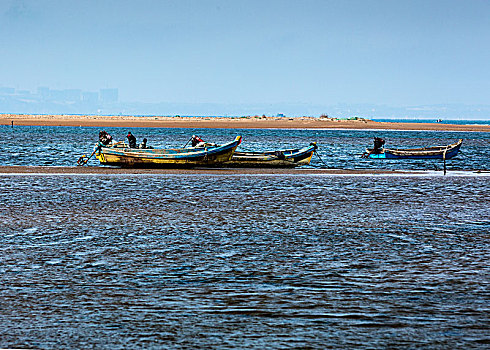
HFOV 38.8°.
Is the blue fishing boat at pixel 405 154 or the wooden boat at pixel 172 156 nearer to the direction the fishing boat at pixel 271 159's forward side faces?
the blue fishing boat

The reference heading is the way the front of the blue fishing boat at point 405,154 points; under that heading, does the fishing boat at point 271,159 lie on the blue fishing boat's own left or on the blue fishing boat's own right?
on the blue fishing boat's own right

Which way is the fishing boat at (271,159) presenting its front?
to the viewer's right

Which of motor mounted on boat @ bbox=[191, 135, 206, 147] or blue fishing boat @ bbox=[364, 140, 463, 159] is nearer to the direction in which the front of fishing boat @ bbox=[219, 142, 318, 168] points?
the blue fishing boat

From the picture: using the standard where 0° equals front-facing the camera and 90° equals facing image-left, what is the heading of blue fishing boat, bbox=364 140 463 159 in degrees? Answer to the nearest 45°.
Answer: approximately 270°

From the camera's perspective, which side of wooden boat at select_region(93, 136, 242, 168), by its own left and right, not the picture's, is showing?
right

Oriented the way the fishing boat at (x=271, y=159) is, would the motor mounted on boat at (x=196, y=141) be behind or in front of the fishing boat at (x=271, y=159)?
behind

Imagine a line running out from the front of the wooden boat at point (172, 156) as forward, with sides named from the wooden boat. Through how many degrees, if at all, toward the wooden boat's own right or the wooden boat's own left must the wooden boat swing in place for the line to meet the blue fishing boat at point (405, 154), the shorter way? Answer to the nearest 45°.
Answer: approximately 45° to the wooden boat's own left

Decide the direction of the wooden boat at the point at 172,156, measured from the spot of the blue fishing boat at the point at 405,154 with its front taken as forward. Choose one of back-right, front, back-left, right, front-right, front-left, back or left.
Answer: back-right

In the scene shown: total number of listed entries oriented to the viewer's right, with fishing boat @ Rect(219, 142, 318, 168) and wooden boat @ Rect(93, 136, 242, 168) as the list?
2
